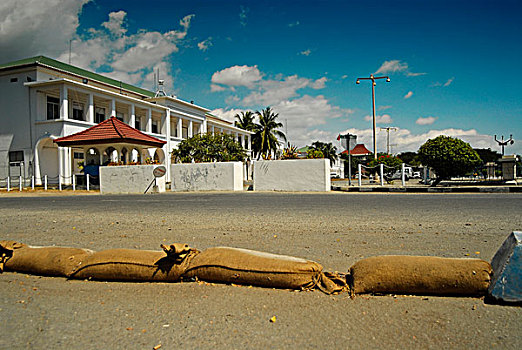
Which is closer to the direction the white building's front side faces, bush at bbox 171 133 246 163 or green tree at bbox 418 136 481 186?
the green tree

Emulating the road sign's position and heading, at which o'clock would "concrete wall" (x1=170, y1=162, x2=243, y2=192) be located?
The concrete wall is roughly at 9 o'clock from the road sign.

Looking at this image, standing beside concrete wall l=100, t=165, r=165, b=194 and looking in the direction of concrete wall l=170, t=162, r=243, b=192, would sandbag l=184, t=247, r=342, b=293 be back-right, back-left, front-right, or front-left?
front-right

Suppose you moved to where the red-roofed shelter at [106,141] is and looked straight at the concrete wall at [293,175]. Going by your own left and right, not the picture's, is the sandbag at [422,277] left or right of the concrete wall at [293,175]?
right

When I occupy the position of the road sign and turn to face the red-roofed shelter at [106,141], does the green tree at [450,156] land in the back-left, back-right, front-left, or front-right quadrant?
back-right

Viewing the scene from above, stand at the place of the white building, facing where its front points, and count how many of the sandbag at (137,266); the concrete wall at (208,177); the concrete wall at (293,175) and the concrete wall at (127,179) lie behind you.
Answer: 0

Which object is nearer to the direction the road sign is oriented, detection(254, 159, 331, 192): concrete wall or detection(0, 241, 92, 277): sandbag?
the sandbag

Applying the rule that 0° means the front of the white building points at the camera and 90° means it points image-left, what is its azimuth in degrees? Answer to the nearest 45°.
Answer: approximately 315°

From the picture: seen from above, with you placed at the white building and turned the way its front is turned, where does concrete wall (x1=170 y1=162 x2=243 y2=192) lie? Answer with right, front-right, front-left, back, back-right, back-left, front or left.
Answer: front

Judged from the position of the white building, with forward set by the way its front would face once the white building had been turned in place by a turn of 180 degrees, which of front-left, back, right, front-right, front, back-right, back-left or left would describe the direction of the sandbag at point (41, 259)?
back-left

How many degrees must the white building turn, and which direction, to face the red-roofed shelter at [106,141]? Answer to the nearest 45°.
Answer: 0° — it already faces it

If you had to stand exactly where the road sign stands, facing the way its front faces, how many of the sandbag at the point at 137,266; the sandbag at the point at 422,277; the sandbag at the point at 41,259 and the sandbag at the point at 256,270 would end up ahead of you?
4

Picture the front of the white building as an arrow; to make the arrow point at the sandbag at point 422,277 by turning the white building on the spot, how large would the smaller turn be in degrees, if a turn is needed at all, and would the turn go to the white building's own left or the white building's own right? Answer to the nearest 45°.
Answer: approximately 45° to the white building's own right

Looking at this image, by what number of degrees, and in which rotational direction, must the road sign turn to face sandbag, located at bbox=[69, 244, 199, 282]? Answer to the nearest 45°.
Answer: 0° — it already faces it

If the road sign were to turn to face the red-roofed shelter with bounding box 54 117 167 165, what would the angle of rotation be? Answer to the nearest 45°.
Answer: approximately 135° to its right

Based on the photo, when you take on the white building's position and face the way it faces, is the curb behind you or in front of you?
in front

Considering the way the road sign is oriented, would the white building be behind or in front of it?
behind

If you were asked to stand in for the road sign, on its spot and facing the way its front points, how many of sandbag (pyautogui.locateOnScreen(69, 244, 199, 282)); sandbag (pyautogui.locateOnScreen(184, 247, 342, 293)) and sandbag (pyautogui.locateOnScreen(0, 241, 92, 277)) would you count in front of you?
3

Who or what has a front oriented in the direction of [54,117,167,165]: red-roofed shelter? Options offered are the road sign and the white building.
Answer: the white building

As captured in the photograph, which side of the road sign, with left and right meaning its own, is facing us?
front
